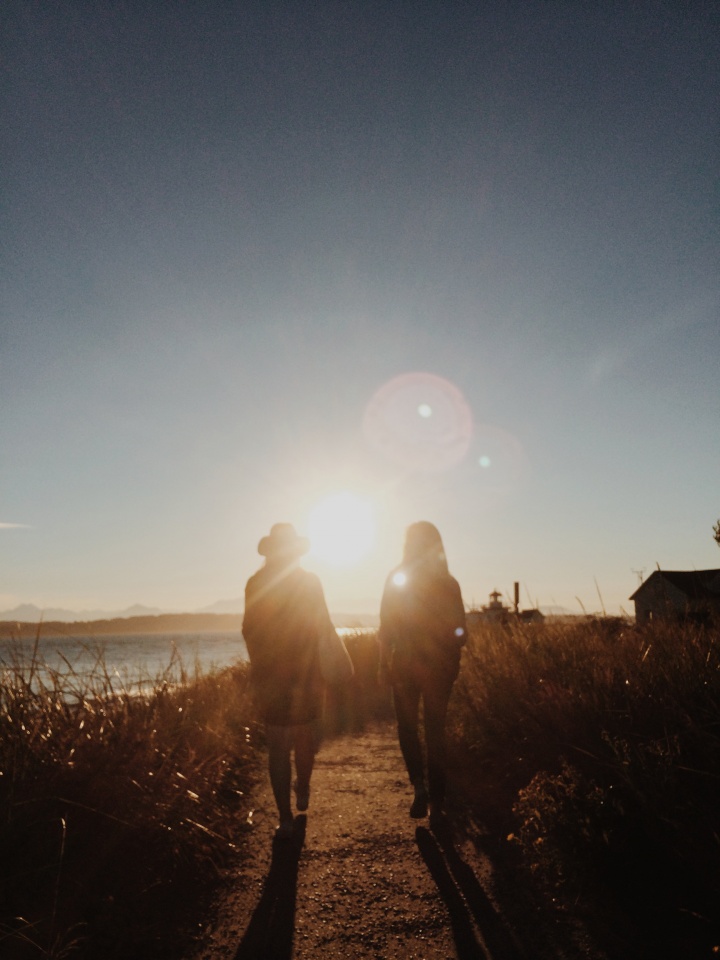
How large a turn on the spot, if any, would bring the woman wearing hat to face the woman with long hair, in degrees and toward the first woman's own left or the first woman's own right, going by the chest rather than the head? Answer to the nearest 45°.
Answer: approximately 90° to the first woman's own right

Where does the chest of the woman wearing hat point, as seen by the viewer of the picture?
away from the camera
